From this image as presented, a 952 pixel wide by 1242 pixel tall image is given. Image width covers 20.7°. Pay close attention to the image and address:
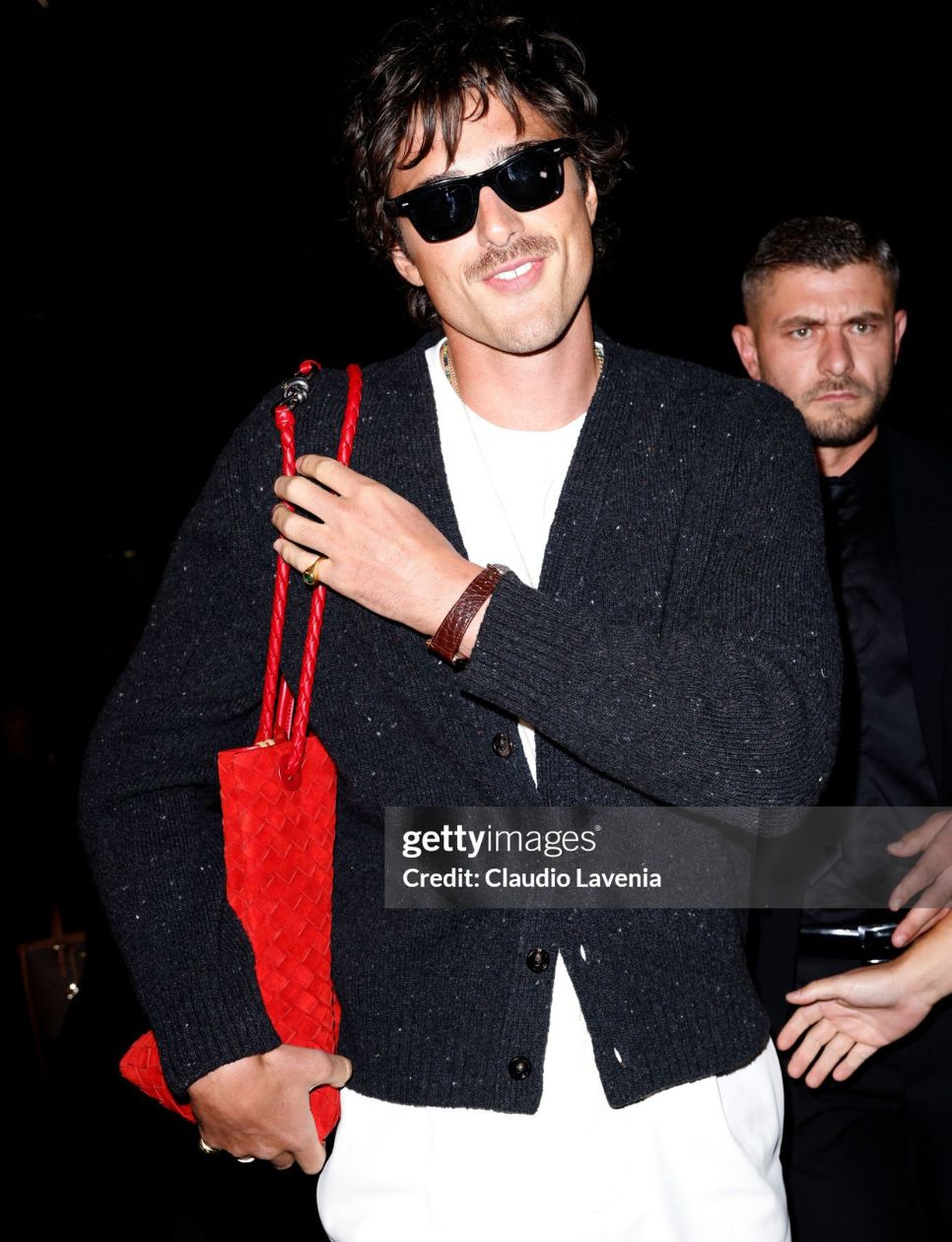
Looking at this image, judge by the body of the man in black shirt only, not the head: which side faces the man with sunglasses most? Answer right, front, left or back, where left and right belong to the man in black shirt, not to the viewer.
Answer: front

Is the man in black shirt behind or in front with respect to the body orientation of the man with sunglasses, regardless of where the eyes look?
behind

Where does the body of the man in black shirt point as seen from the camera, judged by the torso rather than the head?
toward the camera

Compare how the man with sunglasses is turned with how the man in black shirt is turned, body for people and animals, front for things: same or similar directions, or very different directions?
same or similar directions

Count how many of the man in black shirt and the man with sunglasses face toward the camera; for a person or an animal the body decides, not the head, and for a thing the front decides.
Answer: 2

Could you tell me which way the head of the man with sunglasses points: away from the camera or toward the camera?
toward the camera
